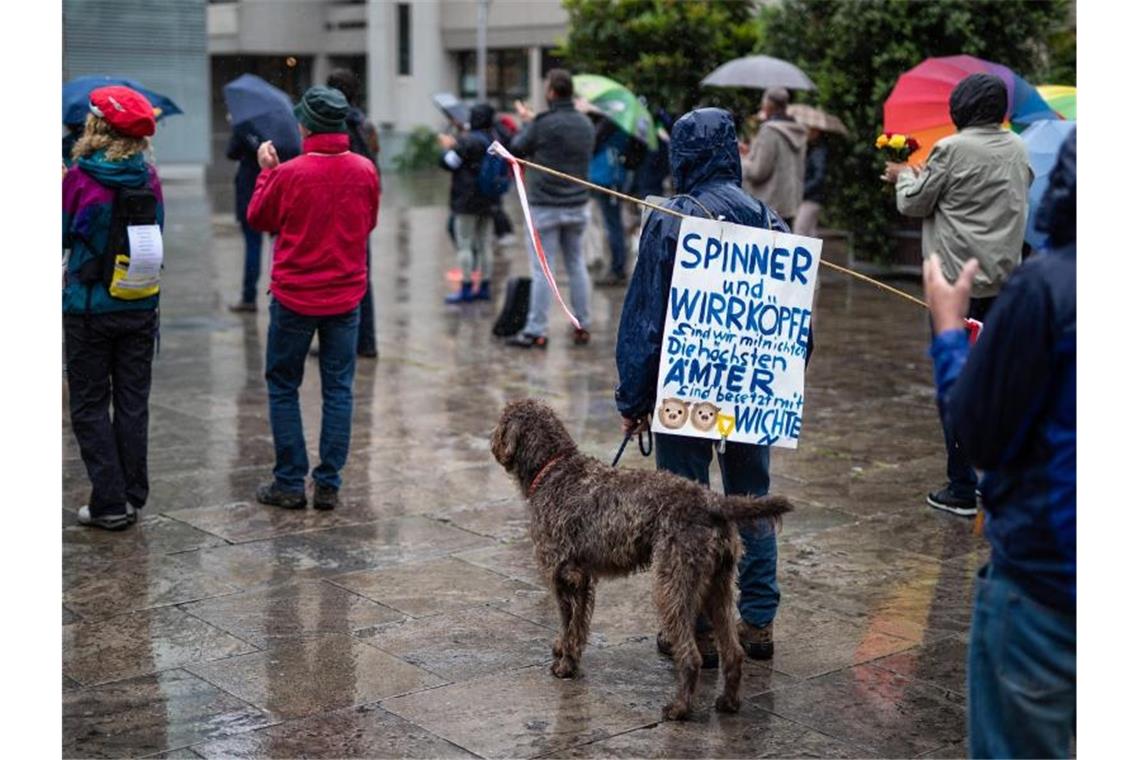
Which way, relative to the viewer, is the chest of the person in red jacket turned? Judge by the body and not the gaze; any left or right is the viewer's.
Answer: facing away from the viewer and to the left of the viewer

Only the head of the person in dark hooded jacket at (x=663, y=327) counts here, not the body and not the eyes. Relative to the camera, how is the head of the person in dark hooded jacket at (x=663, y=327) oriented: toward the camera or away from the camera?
away from the camera

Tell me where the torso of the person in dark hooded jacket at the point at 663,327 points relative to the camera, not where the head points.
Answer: away from the camera

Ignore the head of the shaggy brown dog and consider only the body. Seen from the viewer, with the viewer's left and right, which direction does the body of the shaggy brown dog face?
facing away from the viewer and to the left of the viewer

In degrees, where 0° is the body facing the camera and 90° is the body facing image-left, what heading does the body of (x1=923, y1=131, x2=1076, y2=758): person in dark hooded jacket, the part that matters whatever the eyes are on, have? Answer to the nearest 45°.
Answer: approximately 135°

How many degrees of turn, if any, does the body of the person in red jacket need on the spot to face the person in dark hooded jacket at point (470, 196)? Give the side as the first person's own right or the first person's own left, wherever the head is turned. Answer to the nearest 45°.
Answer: approximately 45° to the first person's own right

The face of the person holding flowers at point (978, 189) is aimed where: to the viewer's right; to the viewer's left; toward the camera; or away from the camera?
away from the camera

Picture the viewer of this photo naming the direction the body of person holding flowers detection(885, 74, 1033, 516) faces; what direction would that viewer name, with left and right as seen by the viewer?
facing away from the viewer and to the left of the viewer
